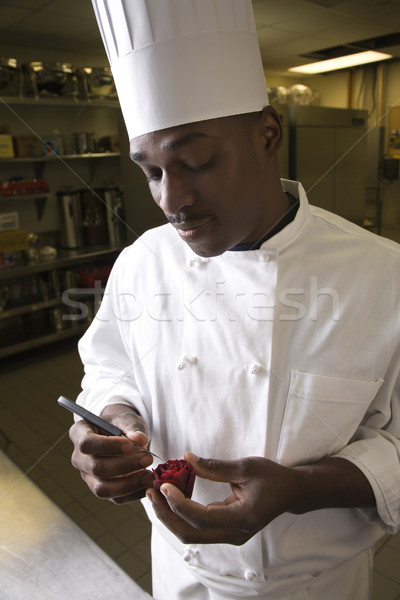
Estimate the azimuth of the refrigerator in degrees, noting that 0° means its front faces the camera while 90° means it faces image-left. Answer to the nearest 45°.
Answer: approximately 45°

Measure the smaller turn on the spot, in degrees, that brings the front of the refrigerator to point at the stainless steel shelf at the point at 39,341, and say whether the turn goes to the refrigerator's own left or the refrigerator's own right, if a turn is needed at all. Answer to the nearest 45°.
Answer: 0° — it already faces it

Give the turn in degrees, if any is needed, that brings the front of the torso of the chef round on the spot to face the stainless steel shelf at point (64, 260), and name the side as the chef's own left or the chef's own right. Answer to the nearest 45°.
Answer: approximately 90° to the chef's own right
